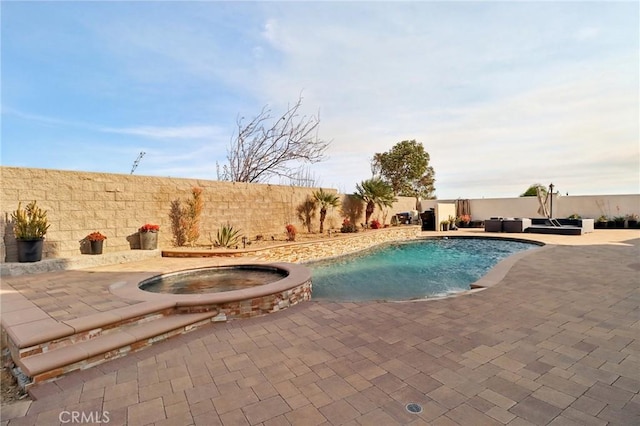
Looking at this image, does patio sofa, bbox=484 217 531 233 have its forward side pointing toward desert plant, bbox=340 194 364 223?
no

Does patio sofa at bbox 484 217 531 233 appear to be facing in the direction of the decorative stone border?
no

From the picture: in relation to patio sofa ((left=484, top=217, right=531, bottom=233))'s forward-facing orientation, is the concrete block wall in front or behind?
behind

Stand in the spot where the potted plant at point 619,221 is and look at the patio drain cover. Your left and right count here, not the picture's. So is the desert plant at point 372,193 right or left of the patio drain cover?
right
